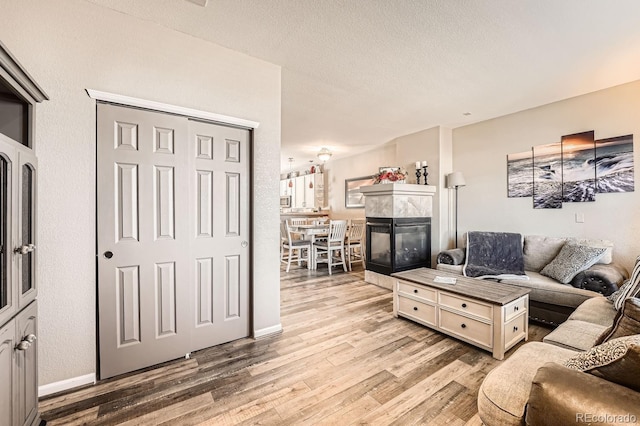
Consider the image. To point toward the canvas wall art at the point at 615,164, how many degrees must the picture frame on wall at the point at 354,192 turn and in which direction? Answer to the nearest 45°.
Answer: approximately 90° to its left

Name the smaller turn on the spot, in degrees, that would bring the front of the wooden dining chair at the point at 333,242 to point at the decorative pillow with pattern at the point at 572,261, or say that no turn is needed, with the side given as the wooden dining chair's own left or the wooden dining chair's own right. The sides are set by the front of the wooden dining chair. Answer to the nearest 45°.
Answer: approximately 180°

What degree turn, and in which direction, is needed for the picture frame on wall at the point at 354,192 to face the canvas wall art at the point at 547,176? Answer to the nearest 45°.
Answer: approximately 90° to its left

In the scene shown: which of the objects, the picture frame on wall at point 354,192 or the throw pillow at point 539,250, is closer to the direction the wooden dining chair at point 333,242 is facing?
the picture frame on wall

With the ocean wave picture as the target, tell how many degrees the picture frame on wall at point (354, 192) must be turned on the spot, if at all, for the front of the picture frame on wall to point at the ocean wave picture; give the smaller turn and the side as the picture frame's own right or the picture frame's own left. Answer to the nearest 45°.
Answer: approximately 90° to the picture frame's own left

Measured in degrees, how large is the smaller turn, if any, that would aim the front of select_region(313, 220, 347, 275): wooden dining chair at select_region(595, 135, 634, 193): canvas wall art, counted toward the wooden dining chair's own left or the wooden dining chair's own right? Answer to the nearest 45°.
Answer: approximately 180°

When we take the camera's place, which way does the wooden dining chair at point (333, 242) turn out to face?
facing away from the viewer and to the left of the viewer

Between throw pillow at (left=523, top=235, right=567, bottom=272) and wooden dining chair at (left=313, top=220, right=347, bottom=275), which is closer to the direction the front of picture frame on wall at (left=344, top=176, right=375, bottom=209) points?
the wooden dining chair

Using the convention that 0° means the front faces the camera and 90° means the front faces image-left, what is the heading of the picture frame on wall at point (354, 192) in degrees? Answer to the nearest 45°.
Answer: approximately 45°
